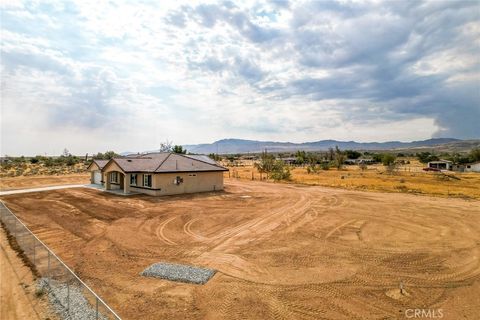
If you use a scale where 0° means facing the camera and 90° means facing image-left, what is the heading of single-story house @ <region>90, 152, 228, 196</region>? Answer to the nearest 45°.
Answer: approximately 45°

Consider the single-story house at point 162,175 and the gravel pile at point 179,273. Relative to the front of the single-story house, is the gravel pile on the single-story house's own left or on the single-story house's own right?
on the single-story house's own left
